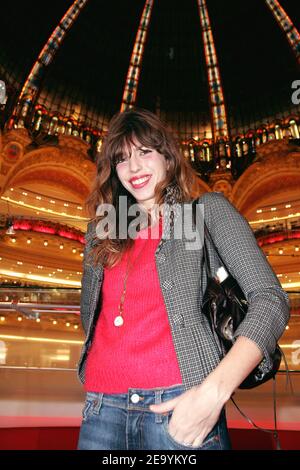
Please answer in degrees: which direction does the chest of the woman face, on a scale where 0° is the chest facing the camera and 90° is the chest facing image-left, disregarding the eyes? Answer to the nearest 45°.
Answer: approximately 45°
